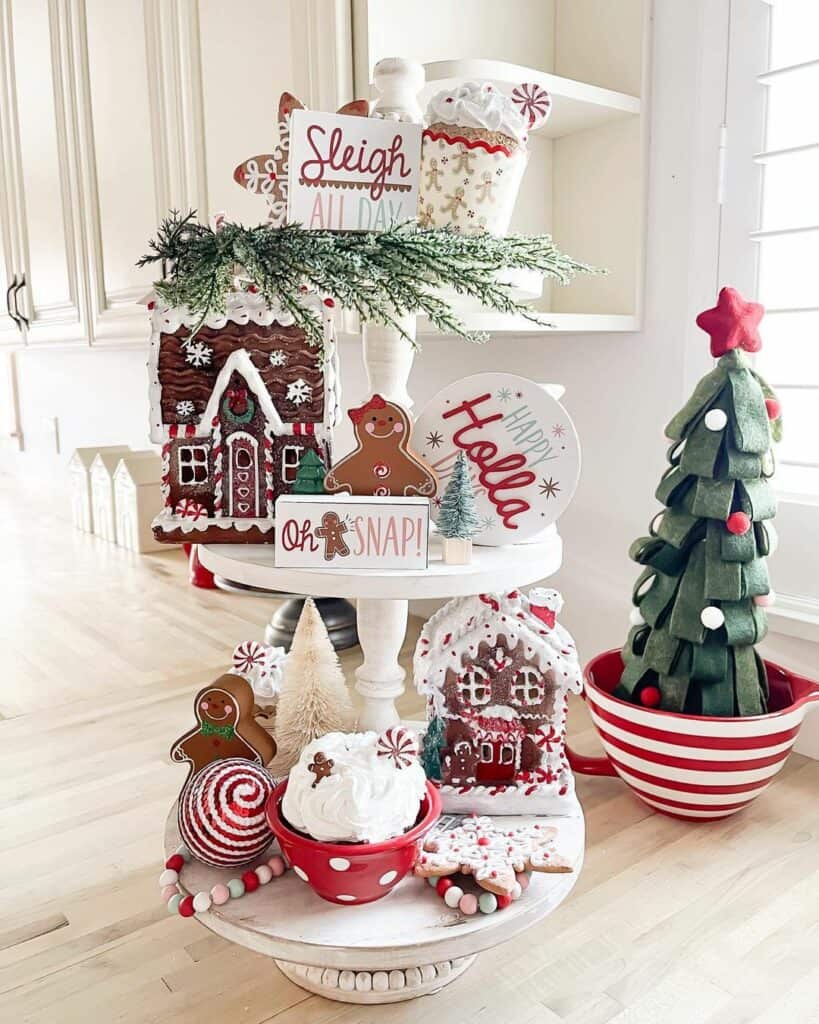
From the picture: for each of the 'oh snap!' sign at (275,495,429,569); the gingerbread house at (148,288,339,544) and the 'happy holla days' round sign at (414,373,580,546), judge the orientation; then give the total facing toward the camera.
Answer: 3

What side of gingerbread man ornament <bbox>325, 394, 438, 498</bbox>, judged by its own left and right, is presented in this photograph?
front

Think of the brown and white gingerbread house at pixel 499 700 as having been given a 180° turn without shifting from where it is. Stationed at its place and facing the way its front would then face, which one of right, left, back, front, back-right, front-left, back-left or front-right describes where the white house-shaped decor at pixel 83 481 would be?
front-left

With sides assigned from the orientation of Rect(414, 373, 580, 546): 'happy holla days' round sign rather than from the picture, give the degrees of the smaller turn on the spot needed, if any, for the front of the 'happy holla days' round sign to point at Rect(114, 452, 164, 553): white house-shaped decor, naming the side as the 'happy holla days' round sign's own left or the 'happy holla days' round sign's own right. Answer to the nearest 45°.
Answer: approximately 135° to the 'happy holla days' round sign's own right

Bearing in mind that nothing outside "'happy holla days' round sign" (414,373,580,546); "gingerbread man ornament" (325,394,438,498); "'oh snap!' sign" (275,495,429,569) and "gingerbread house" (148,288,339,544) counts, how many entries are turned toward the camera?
4

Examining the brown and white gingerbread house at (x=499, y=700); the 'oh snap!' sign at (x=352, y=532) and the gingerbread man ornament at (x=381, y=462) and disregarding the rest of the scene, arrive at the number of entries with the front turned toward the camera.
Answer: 3

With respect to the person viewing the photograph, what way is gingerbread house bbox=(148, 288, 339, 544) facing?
facing the viewer

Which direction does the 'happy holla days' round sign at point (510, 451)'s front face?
toward the camera
